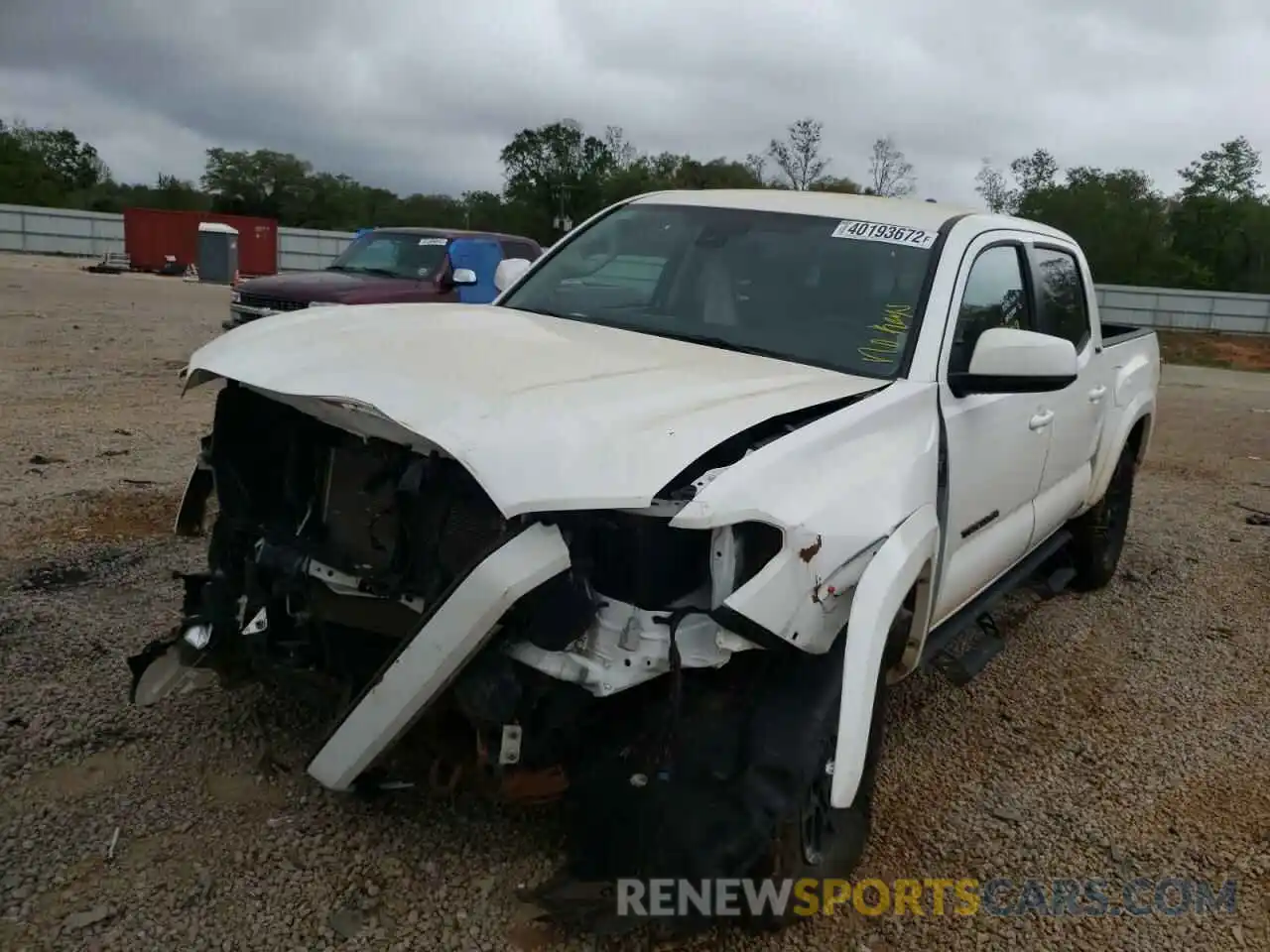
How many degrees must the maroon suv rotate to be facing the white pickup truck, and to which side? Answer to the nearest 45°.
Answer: approximately 45° to its left

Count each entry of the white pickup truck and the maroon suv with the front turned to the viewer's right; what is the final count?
0

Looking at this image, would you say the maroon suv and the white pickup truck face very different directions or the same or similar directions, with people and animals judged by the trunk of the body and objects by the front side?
same or similar directions

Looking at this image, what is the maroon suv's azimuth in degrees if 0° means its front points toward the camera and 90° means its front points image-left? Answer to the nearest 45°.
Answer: approximately 45°

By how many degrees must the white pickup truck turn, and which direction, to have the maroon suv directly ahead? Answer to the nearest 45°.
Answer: approximately 135° to its right

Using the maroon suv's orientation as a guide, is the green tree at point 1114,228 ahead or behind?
behind

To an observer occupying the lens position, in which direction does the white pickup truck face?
facing the viewer and to the left of the viewer

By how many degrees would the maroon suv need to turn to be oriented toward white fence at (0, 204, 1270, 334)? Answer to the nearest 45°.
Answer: approximately 135° to its right

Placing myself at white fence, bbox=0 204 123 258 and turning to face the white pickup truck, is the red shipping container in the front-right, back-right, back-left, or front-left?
front-left

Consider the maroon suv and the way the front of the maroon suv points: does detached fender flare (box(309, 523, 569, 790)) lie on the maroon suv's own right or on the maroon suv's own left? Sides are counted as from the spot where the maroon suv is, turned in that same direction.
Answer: on the maroon suv's own left

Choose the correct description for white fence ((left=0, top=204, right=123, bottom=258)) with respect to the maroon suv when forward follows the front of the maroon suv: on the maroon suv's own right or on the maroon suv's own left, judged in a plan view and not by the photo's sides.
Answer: on the maroon suv's own right
